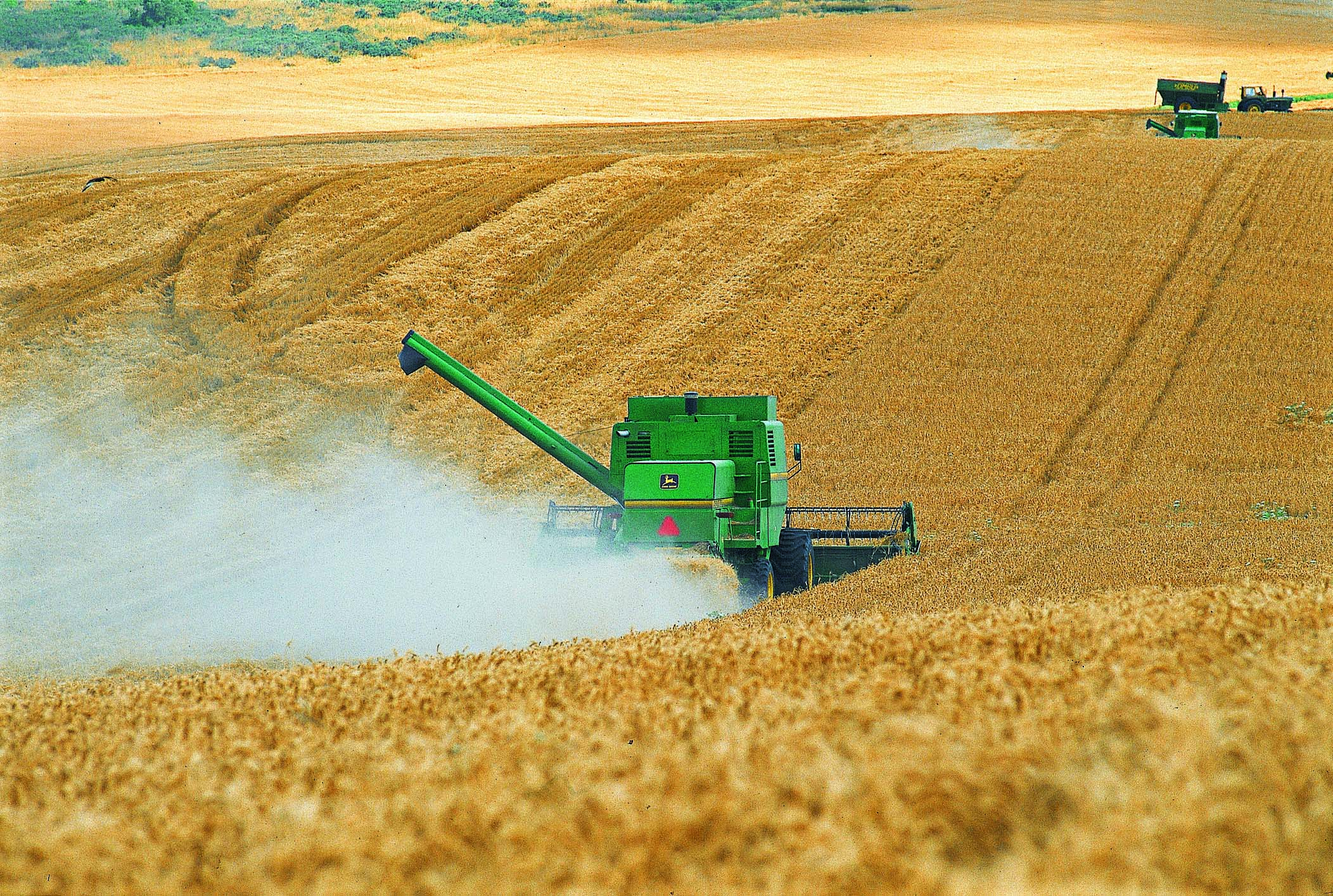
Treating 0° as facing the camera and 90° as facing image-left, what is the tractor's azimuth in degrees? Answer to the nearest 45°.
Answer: approximately 270°

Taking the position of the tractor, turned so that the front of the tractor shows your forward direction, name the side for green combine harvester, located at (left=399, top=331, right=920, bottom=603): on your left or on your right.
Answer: on your right

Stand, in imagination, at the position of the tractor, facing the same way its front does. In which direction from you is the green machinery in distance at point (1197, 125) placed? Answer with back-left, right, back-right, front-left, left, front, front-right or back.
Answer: right

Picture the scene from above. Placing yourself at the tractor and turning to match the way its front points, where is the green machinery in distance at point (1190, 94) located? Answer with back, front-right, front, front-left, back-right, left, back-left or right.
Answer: back
